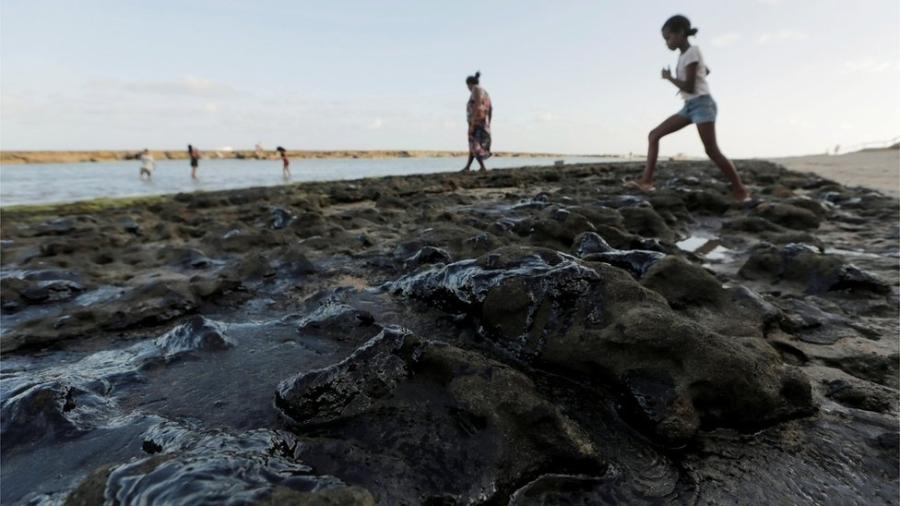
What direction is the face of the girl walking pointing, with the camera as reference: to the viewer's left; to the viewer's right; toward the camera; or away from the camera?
to the viewer's left

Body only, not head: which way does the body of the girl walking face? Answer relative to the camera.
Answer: to the viewer's left

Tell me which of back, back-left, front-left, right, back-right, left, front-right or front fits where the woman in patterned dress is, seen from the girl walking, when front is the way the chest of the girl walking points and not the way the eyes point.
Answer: front-right
